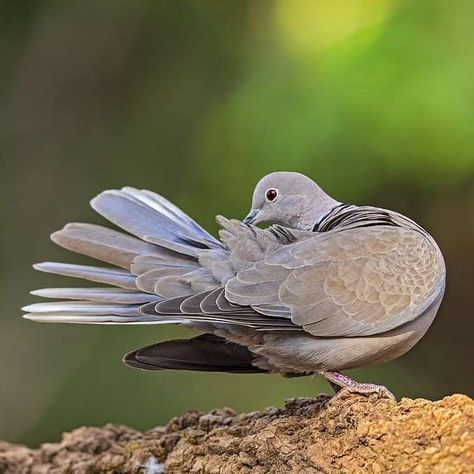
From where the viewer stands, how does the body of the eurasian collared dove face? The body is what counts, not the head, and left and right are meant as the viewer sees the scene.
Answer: facing to the right of the viewer
